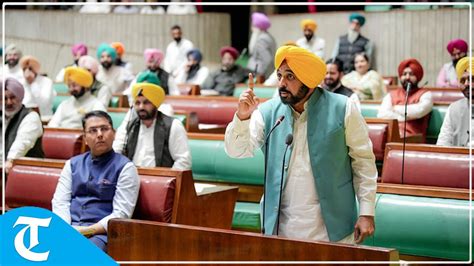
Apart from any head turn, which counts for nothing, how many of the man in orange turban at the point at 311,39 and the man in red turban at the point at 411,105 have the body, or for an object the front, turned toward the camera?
2

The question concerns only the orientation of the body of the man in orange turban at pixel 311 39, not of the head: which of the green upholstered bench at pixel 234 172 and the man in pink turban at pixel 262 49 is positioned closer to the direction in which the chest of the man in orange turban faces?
the green upholstered bench

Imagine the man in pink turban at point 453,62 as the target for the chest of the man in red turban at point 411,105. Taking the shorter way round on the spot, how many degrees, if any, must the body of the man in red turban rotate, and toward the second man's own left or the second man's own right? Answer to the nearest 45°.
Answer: approximately 180°

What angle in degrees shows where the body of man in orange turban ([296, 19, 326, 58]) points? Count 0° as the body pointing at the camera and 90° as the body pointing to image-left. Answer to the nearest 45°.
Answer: approximately 0°

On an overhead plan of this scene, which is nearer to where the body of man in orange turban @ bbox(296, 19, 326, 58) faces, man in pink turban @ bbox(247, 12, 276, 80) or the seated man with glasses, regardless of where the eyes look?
the seated man with glasses

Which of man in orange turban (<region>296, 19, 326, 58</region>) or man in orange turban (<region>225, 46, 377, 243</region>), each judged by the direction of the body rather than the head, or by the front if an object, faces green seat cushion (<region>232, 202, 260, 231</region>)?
man in orange turban (<region>296, 19, 326, 58</region>)

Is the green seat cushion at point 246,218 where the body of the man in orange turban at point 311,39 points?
yes

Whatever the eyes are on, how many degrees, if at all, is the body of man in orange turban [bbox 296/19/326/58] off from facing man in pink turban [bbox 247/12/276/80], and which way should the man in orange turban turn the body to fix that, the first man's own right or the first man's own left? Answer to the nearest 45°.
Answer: approximately 90° to the first man's own right

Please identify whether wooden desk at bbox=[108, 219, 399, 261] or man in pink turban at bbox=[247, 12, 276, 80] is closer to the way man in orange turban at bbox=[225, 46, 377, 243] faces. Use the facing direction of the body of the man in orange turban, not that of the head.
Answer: the wooden desk

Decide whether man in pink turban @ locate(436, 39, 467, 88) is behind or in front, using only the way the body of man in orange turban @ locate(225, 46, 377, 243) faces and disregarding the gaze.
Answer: behind

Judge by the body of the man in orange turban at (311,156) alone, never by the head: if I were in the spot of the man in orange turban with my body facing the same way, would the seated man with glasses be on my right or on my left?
on my right

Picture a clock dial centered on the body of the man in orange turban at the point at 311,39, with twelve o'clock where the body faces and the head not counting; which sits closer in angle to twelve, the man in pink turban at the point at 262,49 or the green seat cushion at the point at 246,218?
the green seat cushion

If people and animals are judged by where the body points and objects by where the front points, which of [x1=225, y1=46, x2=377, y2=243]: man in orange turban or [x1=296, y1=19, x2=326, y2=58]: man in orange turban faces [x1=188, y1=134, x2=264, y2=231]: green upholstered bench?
[x1=296, y1=19, x2=326, y2=58]: man in orange turban

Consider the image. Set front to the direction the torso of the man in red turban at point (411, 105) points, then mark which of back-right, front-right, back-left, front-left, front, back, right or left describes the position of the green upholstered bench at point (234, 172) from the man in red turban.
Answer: front-right
